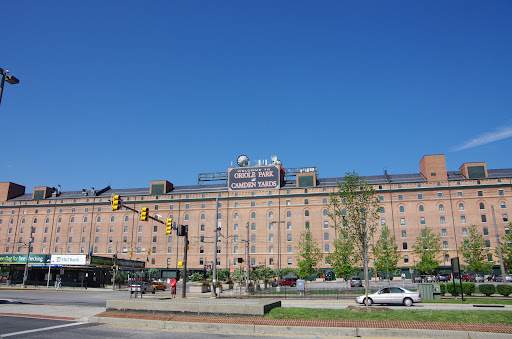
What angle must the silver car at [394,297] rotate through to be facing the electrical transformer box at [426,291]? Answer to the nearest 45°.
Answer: approximately 135° to its right

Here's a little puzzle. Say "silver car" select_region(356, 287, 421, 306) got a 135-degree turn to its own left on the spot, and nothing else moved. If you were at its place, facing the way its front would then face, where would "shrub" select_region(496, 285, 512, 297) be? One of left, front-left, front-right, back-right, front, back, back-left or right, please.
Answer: left

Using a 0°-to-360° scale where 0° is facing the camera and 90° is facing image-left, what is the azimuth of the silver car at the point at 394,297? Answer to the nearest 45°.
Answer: approximately 90°

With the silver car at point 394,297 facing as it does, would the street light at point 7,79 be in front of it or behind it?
in front

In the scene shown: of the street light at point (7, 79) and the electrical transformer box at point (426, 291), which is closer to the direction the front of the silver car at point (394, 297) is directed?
the street light
